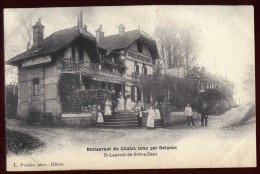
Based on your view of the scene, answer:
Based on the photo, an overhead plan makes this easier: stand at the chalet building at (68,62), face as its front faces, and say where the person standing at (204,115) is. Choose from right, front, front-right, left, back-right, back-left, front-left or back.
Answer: front-left

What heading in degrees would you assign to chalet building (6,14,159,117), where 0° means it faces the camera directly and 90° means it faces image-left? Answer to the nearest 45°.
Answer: approximately 315°
